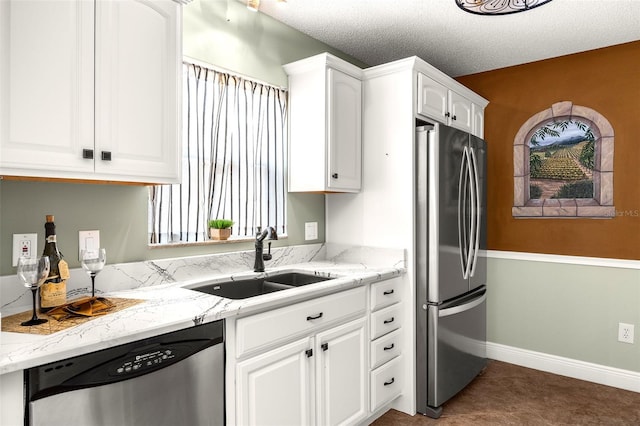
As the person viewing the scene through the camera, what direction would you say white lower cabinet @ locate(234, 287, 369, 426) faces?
facing the viewer and to the right of the viewer

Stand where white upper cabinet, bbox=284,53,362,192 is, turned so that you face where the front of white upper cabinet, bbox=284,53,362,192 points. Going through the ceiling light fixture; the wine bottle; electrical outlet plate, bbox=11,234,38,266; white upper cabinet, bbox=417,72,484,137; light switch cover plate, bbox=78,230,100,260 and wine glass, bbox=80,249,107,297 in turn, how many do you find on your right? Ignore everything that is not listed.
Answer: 4

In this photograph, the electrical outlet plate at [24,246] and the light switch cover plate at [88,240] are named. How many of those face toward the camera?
2

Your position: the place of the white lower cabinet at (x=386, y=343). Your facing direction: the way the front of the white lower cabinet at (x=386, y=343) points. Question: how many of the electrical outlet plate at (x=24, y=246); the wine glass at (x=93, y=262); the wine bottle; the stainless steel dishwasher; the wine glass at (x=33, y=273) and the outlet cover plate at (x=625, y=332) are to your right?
5

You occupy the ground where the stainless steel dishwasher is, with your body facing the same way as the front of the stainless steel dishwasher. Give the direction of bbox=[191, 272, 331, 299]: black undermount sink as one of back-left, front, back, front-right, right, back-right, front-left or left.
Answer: left

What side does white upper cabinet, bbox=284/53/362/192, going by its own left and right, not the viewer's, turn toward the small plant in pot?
right

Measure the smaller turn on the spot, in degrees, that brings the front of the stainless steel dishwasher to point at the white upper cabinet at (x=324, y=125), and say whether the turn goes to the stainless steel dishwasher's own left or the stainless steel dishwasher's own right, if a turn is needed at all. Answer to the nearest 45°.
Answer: approximately 90° to the stainless steel dishwasher's own left

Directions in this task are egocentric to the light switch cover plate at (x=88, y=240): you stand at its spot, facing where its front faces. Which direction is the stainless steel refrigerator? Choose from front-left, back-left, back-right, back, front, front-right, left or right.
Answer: left

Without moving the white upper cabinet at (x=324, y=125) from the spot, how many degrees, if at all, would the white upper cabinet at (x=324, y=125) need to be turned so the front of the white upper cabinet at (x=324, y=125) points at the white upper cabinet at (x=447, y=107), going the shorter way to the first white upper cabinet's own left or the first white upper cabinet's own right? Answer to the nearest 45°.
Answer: approximately 45° to the first white upper cabinet's own left

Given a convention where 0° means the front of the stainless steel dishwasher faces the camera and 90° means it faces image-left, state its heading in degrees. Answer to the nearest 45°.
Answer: approximately 315°

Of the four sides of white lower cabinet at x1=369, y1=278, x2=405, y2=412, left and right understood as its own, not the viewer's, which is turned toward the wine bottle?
right

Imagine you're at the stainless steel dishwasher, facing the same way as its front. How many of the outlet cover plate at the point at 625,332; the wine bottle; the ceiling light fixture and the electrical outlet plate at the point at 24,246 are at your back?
2
